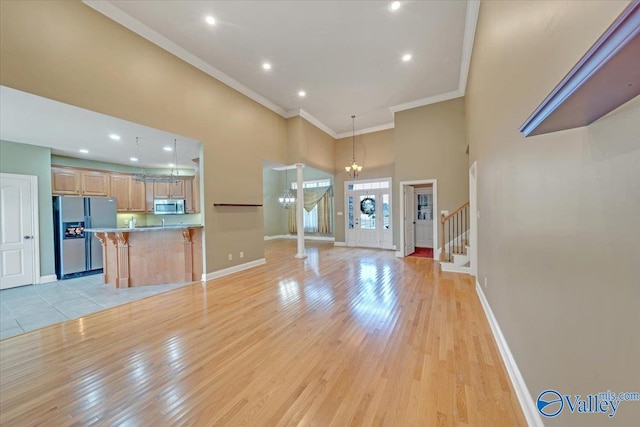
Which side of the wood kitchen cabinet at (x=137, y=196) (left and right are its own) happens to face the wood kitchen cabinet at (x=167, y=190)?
left

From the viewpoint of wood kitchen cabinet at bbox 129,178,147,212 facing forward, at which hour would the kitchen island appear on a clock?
The kitchen island is roughly at 12 o'clock from the wood kitchen cabinet.

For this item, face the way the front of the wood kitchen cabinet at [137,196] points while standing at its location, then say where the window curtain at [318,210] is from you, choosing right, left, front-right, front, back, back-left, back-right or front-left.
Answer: left

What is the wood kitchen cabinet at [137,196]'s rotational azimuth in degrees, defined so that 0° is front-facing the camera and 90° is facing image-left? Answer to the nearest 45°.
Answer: approximately 0°

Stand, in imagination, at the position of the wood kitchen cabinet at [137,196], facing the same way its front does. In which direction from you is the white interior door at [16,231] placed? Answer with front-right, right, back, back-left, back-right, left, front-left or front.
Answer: front-right

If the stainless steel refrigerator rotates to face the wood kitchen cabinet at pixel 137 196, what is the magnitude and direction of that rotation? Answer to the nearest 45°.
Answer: approximately 90° to its left

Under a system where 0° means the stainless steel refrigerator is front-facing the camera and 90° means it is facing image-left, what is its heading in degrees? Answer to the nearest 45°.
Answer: approximately 315°

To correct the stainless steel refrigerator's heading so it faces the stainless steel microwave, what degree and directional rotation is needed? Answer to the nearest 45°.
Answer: approximately 45° to its left

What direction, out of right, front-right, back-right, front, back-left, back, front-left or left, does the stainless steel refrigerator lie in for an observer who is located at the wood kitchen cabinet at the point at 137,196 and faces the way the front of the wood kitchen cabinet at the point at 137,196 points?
front-right

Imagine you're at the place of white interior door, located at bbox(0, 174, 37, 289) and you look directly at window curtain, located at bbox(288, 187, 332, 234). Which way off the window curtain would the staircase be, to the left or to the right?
right

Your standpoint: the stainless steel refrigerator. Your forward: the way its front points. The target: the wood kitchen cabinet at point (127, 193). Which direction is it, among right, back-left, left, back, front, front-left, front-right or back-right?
left
